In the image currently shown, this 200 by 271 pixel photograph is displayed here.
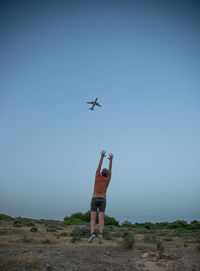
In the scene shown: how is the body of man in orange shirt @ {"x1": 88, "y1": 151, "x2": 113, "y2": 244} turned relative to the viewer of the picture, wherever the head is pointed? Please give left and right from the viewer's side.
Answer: facing away from the viewer

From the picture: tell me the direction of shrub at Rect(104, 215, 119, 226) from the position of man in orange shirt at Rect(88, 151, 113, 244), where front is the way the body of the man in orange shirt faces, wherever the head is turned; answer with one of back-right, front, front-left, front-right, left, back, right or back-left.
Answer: front
